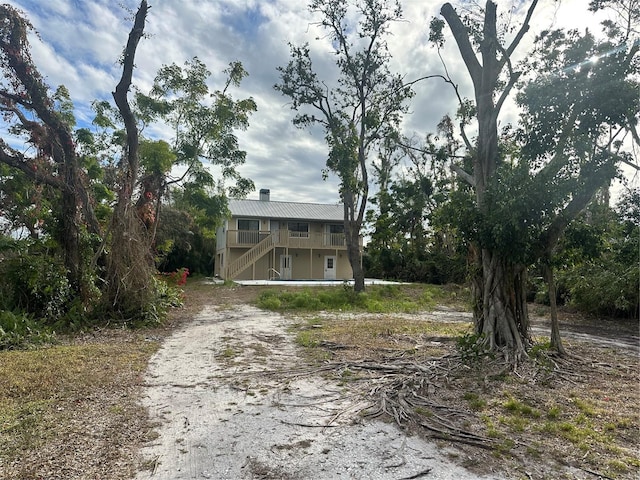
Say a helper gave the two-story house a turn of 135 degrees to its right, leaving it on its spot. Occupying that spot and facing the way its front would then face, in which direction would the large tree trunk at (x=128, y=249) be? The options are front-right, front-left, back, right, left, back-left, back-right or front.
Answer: back-left

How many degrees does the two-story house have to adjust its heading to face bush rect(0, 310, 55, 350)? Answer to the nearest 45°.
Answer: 0° — it already faces it

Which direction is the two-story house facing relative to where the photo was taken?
toward the camera

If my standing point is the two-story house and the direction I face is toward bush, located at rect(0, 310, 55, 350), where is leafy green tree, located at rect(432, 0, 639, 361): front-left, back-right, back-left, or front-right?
front-left

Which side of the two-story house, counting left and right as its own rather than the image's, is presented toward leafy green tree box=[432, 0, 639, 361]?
front

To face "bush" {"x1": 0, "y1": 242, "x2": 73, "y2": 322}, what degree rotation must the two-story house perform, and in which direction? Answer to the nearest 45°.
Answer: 0° — it already faces it

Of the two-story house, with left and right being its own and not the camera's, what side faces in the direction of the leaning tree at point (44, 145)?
front

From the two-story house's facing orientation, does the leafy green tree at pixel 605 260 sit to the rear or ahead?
ahead

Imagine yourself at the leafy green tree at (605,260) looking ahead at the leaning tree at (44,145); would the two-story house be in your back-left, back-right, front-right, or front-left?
front-right

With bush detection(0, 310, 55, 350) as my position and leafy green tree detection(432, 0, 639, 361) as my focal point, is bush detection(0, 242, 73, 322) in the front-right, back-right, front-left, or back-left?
back-left
